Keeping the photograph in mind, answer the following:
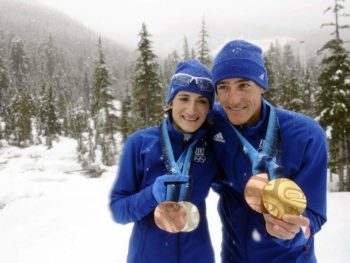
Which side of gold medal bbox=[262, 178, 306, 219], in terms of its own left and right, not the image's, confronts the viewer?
front

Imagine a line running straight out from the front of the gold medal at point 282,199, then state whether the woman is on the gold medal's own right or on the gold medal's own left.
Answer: on the gold medal's own right

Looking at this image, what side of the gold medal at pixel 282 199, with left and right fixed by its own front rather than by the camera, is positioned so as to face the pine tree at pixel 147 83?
back

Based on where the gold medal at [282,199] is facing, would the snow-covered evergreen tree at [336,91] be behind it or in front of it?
behind

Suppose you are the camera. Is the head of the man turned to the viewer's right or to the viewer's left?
to the viewer's left
